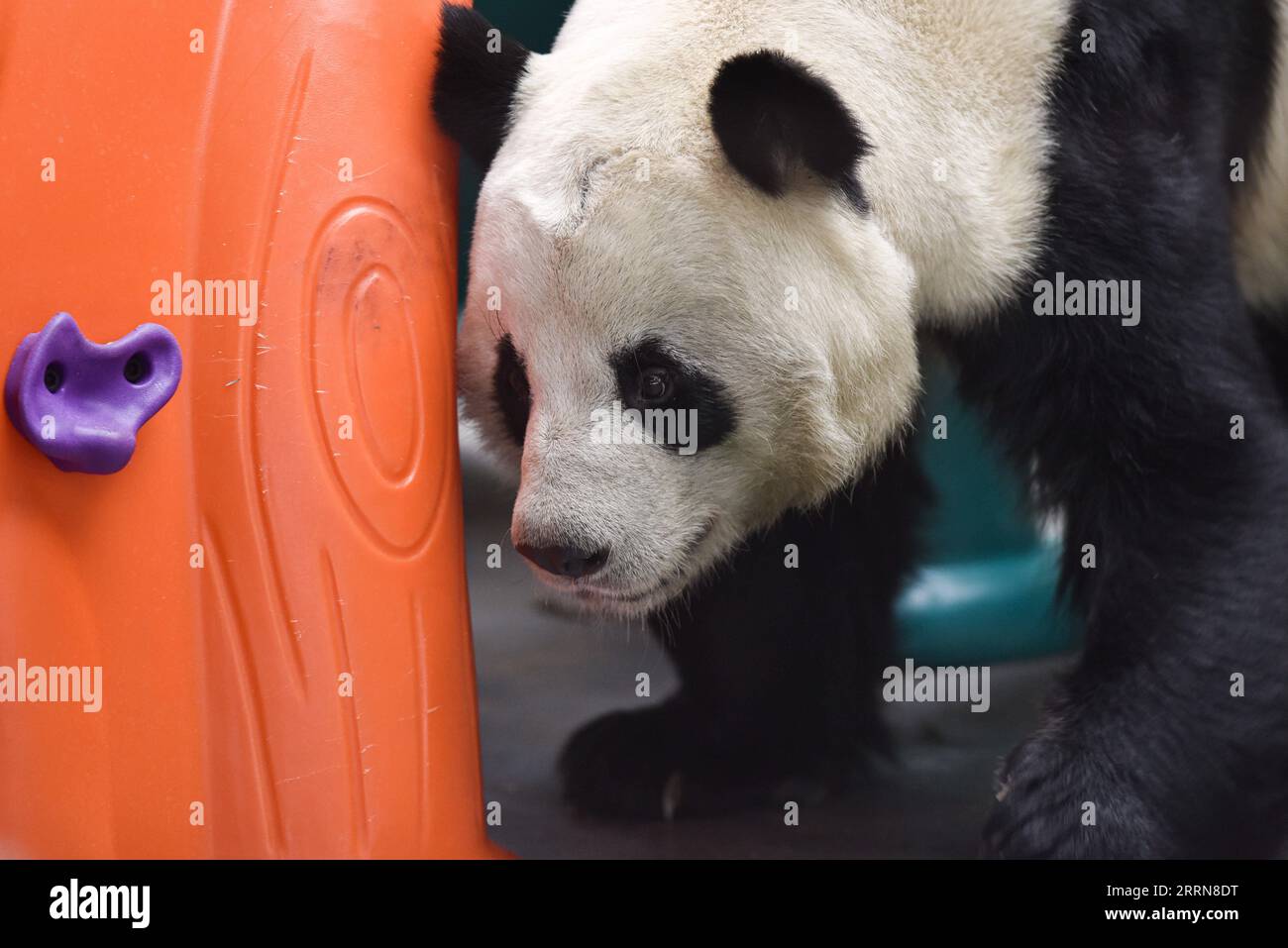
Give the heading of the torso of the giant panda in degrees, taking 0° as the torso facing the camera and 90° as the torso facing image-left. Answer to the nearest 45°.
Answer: approximately 45°

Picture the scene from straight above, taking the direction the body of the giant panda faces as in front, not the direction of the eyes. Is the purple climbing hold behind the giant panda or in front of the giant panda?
in front

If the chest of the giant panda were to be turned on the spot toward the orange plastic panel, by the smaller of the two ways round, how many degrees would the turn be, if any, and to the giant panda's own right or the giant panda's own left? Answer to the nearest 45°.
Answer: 0° — it already faces it
